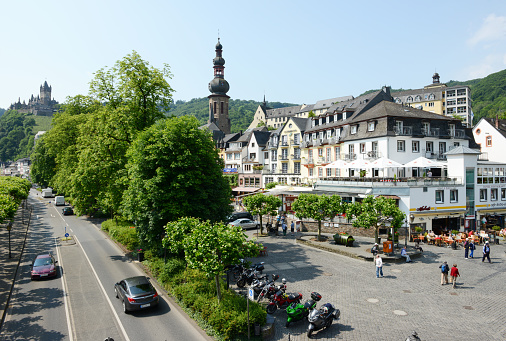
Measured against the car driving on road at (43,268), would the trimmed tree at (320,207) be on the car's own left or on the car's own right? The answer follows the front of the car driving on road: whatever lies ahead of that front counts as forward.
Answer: on the car's own left

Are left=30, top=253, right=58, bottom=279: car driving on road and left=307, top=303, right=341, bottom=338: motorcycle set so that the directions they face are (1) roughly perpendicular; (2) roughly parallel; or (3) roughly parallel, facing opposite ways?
roughly perpendicular

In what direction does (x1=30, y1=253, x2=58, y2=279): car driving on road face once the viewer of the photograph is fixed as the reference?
facing the viewer

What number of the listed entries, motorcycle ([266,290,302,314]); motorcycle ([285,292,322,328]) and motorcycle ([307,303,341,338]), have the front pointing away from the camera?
0

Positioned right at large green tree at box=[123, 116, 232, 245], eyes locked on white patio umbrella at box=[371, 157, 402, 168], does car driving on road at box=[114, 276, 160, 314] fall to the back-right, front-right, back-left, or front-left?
back-right

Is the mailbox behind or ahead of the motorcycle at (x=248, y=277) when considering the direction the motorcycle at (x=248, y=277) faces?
behind

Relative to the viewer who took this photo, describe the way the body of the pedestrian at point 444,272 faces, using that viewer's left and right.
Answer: facing away from the viewer

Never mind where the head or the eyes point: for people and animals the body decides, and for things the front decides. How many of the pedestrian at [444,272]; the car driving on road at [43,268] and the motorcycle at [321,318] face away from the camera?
1

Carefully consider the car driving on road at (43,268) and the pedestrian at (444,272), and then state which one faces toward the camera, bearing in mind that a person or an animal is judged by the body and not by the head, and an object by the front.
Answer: the car driving on road

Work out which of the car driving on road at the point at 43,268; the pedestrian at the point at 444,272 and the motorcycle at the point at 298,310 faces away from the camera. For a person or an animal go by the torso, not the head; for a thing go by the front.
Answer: the pedestrian

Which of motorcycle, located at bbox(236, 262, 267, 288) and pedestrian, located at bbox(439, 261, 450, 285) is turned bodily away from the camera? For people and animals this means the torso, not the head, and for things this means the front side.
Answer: the pedestrian

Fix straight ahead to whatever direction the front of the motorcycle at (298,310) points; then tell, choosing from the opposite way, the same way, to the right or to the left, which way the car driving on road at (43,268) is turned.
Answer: to the left

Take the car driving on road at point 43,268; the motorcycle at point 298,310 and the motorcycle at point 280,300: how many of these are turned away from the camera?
0

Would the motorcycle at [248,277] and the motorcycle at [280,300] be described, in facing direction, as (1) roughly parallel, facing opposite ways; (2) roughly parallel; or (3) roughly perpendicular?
roughly parallel
